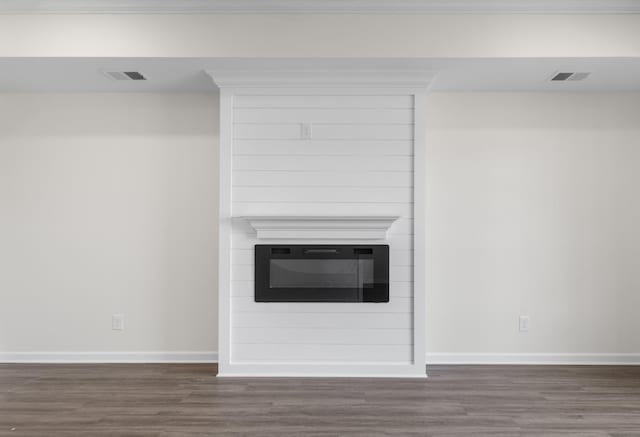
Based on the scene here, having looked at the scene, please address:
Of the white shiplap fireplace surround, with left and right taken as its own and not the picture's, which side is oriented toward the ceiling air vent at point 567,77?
left

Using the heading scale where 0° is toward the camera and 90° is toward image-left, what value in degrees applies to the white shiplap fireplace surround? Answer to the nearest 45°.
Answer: approximately 0°

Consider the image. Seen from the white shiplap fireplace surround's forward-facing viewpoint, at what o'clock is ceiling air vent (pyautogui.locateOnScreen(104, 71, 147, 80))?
The ceiling air vent is roughly at 3 o'clock from the white shiplap fireplace surround.

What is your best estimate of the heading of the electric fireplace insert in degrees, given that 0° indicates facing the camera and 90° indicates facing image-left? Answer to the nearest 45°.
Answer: approximately 0°

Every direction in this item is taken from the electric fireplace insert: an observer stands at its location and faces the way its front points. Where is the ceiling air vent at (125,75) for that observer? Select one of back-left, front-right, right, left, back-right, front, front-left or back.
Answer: right

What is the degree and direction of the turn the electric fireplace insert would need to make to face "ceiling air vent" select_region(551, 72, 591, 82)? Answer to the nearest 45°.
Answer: approximately 90° to its left
